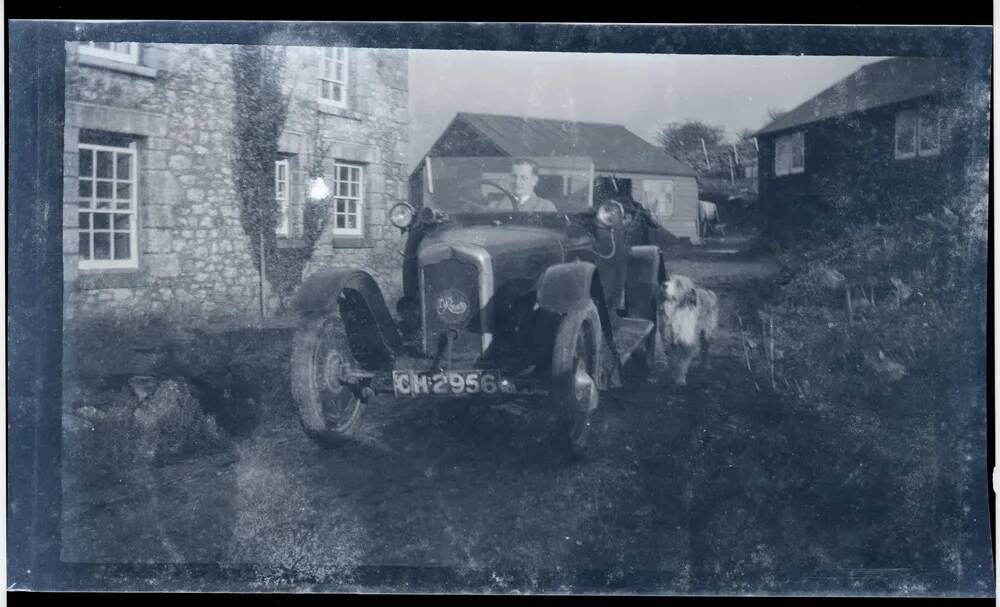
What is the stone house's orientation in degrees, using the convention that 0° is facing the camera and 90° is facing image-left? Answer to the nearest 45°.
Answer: approximately 315°

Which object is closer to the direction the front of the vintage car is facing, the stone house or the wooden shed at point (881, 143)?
the stone house

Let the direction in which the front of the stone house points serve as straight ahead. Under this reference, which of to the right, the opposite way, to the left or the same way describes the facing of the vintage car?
to the right

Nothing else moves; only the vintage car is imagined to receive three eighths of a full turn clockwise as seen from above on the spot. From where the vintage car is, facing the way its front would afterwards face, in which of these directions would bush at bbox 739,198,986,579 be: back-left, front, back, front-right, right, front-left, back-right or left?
right

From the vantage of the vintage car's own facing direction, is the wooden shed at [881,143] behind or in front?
behind

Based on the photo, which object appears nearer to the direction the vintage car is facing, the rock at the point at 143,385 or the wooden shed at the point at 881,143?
the rock

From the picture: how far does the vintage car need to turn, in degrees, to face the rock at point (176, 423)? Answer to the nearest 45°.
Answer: approximately 45° to its right
